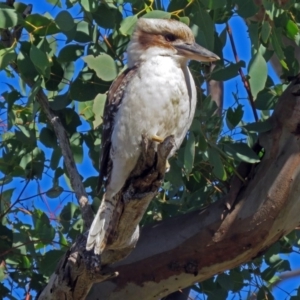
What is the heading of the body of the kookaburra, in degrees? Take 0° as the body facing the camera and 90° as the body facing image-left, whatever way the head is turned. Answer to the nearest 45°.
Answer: approximately 315°

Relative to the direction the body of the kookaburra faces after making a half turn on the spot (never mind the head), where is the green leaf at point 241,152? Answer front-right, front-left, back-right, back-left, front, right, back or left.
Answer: right
